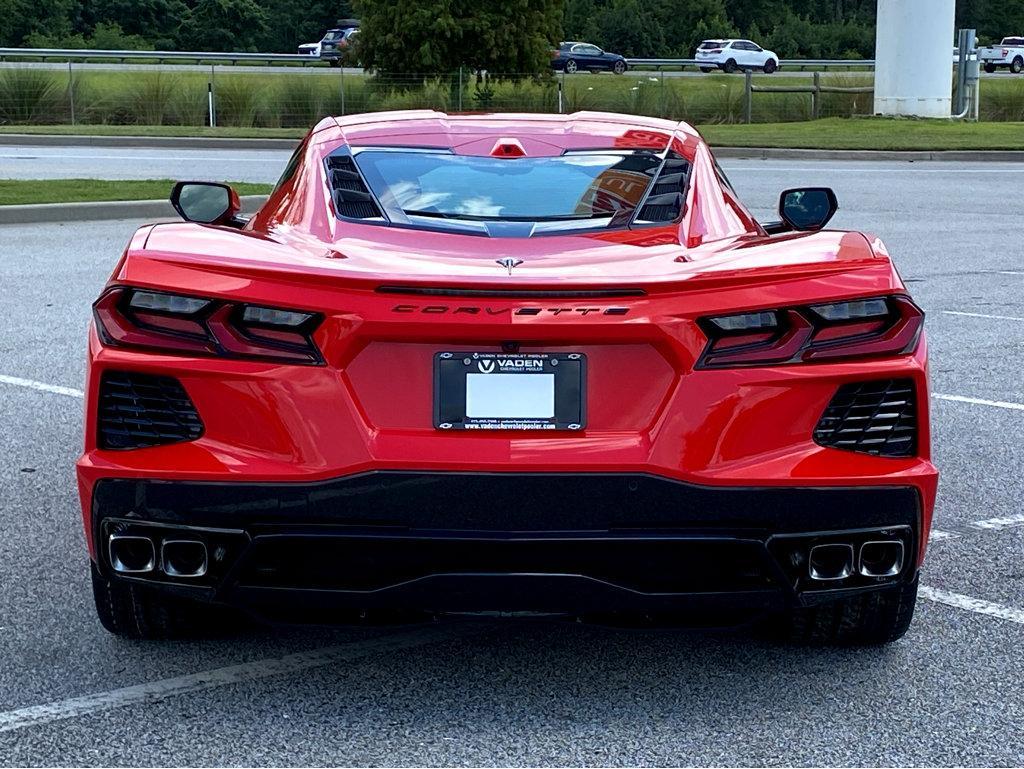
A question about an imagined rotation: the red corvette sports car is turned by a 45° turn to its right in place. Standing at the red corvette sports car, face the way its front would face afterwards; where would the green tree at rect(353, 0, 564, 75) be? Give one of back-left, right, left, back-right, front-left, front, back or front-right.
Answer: front-left

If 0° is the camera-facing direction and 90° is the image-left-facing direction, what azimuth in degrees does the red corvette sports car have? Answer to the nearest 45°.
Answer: approximately 180°

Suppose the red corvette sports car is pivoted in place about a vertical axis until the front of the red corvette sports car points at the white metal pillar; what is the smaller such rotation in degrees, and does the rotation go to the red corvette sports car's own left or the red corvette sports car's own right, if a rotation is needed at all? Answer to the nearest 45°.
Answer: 0° — it already faces it

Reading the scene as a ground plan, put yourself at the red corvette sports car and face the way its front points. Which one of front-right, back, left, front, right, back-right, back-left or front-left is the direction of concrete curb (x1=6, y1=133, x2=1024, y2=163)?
front
